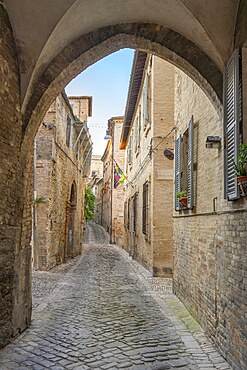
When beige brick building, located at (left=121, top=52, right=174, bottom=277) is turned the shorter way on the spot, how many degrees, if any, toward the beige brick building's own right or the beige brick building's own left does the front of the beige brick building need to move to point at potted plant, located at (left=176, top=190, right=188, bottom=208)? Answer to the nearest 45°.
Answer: approximately 90° to the beige brick building's own left

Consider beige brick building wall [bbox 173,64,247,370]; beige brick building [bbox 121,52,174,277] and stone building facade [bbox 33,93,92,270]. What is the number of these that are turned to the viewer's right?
1

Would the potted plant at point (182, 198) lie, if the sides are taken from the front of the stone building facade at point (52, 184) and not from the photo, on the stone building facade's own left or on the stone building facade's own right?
on the stone building facade's own right

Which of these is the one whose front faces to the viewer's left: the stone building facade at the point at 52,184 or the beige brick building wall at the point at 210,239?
the beige brick building wall at the point at 210,239

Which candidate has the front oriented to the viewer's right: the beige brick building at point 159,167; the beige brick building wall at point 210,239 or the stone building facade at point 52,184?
the stone building facade at point 52,184

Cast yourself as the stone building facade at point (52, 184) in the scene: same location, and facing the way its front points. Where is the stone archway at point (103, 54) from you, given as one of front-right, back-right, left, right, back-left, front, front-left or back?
right

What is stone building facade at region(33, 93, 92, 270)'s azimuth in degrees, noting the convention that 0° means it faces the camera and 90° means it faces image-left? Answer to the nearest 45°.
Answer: approximately 270°

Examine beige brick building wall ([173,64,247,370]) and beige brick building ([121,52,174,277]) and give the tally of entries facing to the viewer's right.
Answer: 0

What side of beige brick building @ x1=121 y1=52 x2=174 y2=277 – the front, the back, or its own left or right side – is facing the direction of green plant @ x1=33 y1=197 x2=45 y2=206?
front

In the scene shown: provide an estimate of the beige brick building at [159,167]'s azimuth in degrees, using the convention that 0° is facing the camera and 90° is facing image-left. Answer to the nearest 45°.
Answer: approximately 90°

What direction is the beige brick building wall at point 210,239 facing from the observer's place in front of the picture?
facing to the left of the viewer

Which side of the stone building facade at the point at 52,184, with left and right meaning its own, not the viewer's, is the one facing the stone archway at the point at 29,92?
right

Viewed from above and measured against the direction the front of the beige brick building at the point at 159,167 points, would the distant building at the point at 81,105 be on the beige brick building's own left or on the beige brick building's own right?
on the beige brick building's own right

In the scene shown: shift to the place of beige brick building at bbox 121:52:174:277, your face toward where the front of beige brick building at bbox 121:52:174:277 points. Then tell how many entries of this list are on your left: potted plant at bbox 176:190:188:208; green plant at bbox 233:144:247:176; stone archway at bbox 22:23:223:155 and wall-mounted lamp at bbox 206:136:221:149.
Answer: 4
